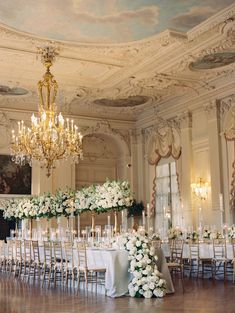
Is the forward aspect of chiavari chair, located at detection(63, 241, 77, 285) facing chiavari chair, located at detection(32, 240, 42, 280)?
no

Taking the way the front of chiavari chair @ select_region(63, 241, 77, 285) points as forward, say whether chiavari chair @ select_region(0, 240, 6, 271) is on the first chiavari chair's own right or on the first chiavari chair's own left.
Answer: on the first chiavari chair's own left

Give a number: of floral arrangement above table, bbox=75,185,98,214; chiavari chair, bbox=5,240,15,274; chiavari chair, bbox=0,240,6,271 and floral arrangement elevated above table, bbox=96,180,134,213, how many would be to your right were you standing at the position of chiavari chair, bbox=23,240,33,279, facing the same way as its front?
2

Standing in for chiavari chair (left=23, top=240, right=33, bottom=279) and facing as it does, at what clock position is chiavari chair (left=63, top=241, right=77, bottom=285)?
chiavari chair (left=63, top=241, right=77, bottom=285) is roughly at 4 o'clock from chiavari chair (left=23, top=240, right=33, bottom=279).

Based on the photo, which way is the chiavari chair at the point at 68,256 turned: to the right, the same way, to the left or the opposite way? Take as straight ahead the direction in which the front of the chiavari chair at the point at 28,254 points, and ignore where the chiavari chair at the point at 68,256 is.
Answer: the same way

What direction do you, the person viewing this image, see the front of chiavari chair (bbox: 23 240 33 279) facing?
facing away from the viewer and to the right of the viewer

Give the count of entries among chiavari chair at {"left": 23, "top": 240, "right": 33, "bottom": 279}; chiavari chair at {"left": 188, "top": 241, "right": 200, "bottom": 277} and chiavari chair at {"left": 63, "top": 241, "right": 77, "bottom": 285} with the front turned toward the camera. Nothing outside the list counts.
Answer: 0

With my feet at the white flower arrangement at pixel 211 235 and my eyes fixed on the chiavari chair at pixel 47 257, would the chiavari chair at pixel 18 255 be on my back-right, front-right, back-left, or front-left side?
front-right

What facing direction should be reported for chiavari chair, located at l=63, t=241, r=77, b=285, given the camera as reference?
facing away from the viewer and to the right of the viewer

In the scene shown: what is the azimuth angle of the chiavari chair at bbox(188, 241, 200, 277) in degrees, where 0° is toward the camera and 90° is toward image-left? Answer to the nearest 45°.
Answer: approximately 180°

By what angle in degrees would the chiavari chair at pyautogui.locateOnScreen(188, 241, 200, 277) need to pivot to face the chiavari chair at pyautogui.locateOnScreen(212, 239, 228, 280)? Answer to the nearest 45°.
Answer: approximately 135° to its right
